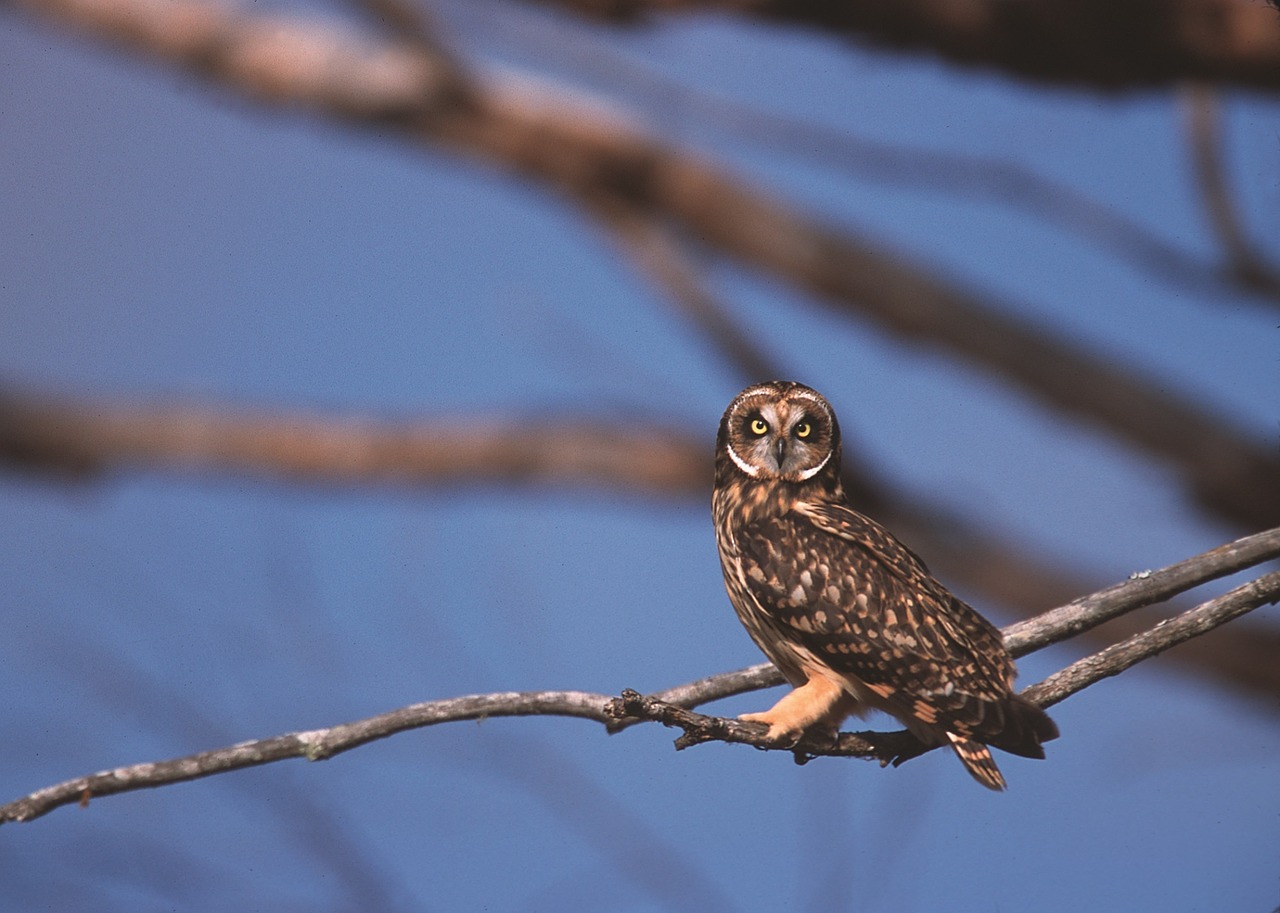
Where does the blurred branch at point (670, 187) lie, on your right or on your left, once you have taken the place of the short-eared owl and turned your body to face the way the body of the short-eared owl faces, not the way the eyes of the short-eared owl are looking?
on your right

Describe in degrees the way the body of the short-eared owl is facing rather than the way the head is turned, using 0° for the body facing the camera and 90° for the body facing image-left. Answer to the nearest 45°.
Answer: approximately 90°

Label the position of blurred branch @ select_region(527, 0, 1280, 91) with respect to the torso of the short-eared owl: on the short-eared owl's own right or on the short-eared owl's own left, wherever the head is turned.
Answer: on the short-eared owl's own right
